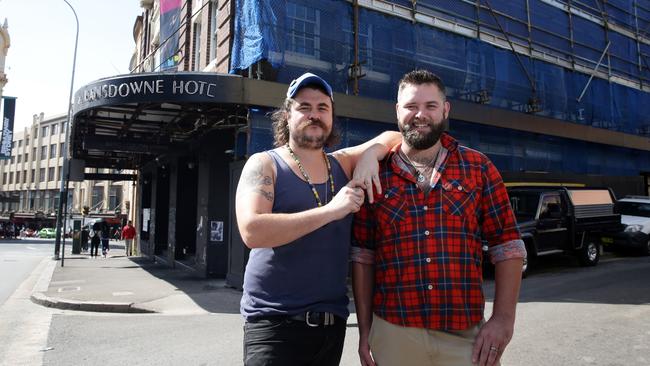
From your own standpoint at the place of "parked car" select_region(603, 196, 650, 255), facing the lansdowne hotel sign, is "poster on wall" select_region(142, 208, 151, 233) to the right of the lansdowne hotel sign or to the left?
right

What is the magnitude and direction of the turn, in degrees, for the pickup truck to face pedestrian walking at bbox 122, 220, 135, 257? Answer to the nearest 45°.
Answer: approximately 45° to its right

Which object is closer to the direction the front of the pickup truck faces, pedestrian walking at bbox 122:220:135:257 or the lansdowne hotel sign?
the lansdowne hotel sign

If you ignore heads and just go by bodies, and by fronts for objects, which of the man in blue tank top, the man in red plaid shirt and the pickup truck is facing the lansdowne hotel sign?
the pickup truck

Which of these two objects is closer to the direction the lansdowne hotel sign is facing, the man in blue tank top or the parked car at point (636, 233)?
the man in blue tank top
